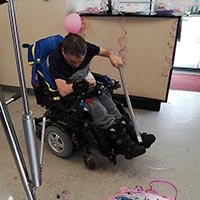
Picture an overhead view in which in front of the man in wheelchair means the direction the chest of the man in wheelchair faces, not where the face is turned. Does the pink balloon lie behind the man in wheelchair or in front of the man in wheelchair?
behind

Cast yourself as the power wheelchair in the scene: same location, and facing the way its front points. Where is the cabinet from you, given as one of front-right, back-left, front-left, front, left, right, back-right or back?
left

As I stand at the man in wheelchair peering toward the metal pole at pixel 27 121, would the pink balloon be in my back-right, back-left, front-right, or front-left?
back-right

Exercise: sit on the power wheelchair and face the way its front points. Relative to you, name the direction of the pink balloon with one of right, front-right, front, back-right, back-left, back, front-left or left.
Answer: back-left

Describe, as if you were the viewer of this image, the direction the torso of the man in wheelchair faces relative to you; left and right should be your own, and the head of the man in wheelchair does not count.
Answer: facing the viewer and to the right of the viewer

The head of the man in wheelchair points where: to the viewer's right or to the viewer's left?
to the viewer's right

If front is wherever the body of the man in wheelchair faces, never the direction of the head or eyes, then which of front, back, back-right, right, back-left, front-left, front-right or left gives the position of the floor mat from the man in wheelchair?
left

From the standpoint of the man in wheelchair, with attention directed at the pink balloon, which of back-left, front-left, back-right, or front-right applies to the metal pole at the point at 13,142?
back-left

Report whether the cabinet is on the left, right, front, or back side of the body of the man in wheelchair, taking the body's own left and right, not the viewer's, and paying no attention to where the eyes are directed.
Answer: left
